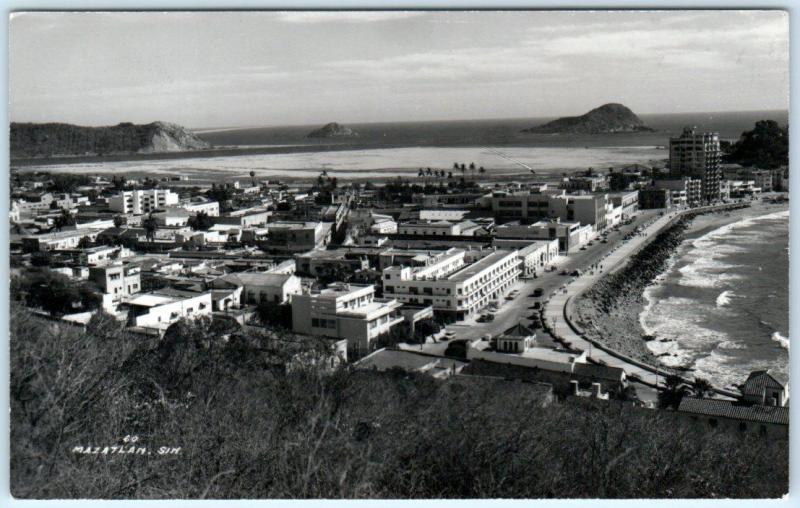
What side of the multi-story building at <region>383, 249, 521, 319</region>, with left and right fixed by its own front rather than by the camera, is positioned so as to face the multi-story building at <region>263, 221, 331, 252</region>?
back

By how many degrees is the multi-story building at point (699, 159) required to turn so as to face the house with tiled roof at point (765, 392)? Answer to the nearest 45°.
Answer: approximately 45° to its right

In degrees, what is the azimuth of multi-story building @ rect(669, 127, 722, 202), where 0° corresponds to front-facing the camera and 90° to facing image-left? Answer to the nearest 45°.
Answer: approximately 315°

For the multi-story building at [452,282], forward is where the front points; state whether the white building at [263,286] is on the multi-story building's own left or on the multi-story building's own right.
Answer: on the multi-story building's own right

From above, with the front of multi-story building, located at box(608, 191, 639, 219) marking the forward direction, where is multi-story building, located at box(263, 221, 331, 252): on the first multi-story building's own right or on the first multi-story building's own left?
on the first multi-story building's own right
